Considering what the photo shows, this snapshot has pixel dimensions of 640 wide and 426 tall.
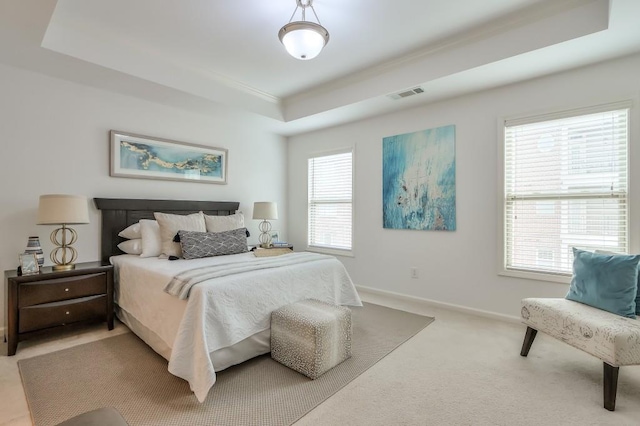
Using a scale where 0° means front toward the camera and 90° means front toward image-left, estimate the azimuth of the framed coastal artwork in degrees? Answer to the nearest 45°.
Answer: approximately 315°

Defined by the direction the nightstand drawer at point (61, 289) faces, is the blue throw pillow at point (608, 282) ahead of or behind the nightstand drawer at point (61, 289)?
ahead

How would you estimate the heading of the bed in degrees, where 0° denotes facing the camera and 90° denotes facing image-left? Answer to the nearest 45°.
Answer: approximately 315°

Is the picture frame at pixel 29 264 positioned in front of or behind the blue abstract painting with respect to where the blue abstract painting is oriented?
in front

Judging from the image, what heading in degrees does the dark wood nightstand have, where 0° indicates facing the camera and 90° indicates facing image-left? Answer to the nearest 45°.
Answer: approximately 315°

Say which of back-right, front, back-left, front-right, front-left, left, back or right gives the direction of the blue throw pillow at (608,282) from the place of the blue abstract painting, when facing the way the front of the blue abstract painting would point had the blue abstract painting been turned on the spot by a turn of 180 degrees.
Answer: right

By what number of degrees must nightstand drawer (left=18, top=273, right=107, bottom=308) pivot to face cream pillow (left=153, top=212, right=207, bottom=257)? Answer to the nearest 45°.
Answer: approximately 45° to its left

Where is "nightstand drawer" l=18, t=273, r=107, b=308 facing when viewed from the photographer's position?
facing the viewer and to the right of the viewer

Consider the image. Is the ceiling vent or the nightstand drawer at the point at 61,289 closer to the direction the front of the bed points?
the ceiling vent

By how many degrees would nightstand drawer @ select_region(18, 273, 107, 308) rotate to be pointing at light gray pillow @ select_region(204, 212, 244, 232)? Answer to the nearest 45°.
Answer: approximately 45° to its left
